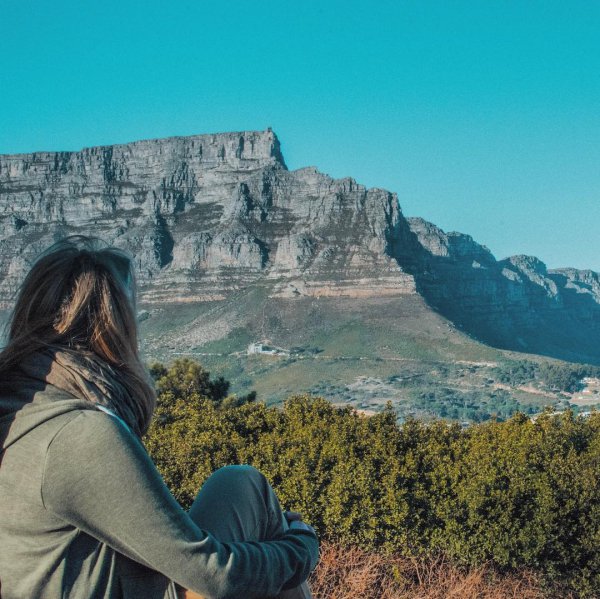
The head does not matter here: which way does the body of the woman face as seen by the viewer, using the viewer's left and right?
facing away from the viewer and to the right of the viewer
